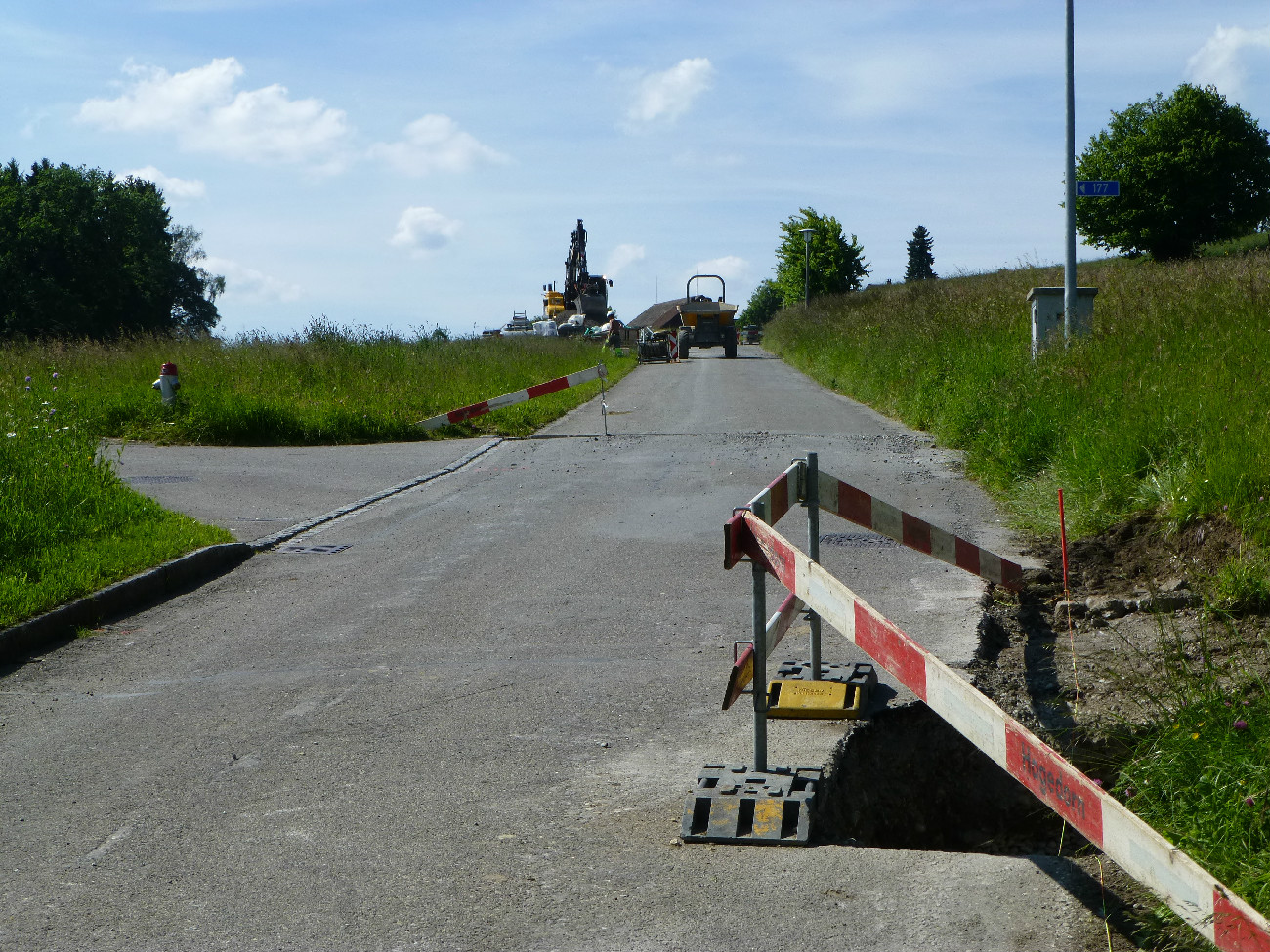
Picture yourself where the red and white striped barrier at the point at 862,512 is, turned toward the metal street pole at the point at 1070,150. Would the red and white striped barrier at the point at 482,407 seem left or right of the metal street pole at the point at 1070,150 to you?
left

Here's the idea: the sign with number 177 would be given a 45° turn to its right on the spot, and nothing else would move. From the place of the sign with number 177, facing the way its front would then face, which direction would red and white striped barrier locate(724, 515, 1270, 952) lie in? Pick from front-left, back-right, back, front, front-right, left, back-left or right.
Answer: front-left

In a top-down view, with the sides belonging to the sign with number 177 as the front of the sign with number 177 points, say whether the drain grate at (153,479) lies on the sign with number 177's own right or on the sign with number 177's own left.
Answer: on the sign with number 177's own right

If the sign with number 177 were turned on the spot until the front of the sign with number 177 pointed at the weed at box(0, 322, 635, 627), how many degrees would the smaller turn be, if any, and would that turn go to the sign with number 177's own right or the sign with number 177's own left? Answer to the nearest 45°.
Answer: approximately 90° to the sign with number 177's own right

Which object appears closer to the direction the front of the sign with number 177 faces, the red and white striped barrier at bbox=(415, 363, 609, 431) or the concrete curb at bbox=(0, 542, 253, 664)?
the concrete curb

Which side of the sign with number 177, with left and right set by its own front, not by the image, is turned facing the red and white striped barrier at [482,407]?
right

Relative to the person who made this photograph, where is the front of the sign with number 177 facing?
facing the viewer

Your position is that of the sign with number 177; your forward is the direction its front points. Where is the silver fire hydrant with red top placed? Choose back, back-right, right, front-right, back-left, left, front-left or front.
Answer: right

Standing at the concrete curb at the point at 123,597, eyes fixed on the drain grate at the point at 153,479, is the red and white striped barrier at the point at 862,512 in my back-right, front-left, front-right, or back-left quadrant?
back-right

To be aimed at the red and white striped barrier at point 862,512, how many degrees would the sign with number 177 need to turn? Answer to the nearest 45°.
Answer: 0° — it already faces it
